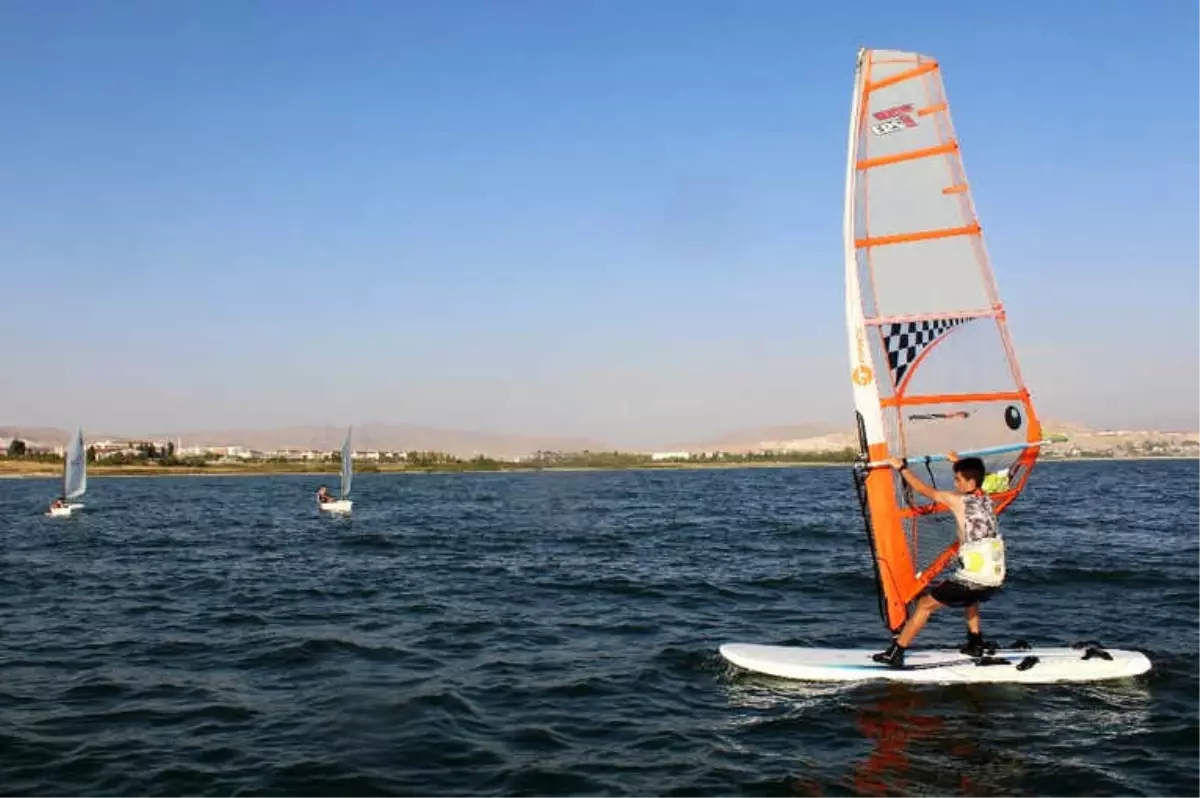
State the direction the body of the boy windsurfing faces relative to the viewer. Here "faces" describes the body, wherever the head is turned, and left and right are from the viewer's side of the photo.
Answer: facing away from the viewer and to the left of the viewer

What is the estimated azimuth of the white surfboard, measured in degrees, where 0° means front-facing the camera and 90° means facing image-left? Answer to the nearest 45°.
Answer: approximately 90°
